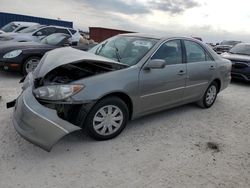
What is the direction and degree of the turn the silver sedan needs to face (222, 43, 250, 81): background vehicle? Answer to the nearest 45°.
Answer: approximately 180°

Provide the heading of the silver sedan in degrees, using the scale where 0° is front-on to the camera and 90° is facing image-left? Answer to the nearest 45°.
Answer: approximately 45°

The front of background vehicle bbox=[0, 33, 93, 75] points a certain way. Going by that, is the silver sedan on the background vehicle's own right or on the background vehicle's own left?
on the background vehicle's own left

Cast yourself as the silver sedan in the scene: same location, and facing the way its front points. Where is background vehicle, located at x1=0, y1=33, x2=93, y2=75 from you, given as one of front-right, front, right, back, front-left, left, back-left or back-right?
right

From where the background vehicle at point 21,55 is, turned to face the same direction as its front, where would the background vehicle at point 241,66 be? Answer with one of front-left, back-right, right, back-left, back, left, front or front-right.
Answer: back-left

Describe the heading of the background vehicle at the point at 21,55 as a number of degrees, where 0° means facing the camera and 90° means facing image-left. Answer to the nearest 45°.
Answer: approximately 45°
